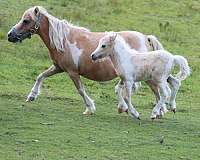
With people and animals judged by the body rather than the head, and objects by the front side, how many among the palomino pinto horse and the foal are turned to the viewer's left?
2

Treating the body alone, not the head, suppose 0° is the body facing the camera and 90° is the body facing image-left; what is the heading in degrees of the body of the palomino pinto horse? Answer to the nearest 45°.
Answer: approximately 90°

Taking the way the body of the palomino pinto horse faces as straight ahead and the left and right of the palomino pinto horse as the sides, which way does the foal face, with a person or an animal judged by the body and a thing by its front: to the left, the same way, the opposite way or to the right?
the same way

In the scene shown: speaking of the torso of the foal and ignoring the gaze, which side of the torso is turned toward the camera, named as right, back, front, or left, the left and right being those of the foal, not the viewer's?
left

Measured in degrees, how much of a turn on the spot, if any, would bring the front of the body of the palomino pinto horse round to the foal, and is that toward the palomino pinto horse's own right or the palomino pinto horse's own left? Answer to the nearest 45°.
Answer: approximately 135° to the palomino pinto horse's own left
